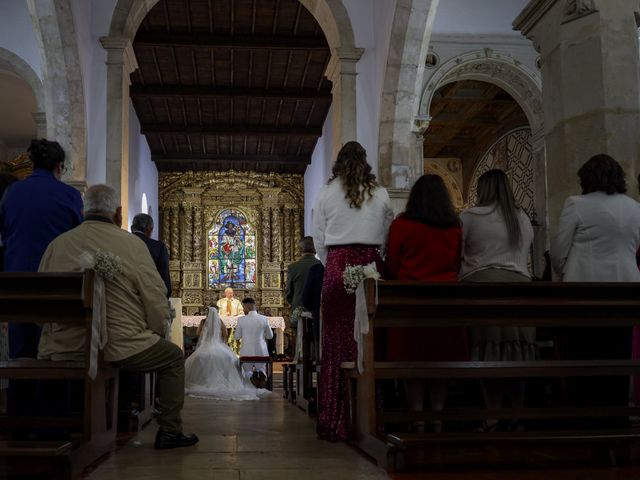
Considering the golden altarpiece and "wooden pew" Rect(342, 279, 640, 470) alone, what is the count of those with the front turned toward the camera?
1

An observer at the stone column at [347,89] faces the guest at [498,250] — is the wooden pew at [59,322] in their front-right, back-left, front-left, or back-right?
front-right

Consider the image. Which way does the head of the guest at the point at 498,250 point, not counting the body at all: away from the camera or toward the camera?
away from the camera

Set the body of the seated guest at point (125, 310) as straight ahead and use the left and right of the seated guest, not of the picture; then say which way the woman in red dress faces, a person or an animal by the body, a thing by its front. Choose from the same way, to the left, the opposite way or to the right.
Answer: the same way

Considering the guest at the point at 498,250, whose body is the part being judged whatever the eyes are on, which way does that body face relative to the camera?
away from the camera

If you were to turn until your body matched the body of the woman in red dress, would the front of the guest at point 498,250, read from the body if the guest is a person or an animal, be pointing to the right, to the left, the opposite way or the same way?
the same way

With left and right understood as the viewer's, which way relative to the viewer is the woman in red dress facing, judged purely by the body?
facing away from the viewer

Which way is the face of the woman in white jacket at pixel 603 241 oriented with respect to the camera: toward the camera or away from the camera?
away from the camera

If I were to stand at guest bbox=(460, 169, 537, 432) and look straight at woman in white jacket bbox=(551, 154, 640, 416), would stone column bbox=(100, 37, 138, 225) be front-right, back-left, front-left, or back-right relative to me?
back-left

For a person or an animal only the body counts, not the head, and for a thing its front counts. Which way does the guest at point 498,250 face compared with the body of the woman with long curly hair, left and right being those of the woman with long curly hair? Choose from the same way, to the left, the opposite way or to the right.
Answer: the same way

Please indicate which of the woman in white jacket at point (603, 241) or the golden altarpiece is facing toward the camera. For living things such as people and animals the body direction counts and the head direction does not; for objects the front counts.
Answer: the golden altarpiece

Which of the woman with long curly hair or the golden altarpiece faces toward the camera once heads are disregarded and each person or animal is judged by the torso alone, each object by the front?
the golden altarpiece

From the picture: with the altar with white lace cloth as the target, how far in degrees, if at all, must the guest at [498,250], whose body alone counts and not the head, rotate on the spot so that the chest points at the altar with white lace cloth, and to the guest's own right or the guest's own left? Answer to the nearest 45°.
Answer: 0° — they already face it

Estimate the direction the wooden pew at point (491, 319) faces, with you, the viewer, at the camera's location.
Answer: facing away from the viewer

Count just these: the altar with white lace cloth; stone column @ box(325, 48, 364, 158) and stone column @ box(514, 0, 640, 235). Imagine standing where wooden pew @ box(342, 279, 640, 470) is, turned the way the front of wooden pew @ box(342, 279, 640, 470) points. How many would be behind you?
0

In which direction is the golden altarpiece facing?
toward the camera

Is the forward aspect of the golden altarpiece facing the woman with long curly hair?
yes

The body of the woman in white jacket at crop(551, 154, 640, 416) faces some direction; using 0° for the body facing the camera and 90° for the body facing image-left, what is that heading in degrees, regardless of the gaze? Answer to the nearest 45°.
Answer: approximately 180°

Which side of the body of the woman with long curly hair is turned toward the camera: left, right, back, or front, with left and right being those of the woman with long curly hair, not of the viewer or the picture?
back

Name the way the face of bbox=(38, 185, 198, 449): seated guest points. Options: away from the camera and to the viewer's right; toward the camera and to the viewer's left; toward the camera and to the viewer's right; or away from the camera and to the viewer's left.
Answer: away from the camera and to the viewer's right
